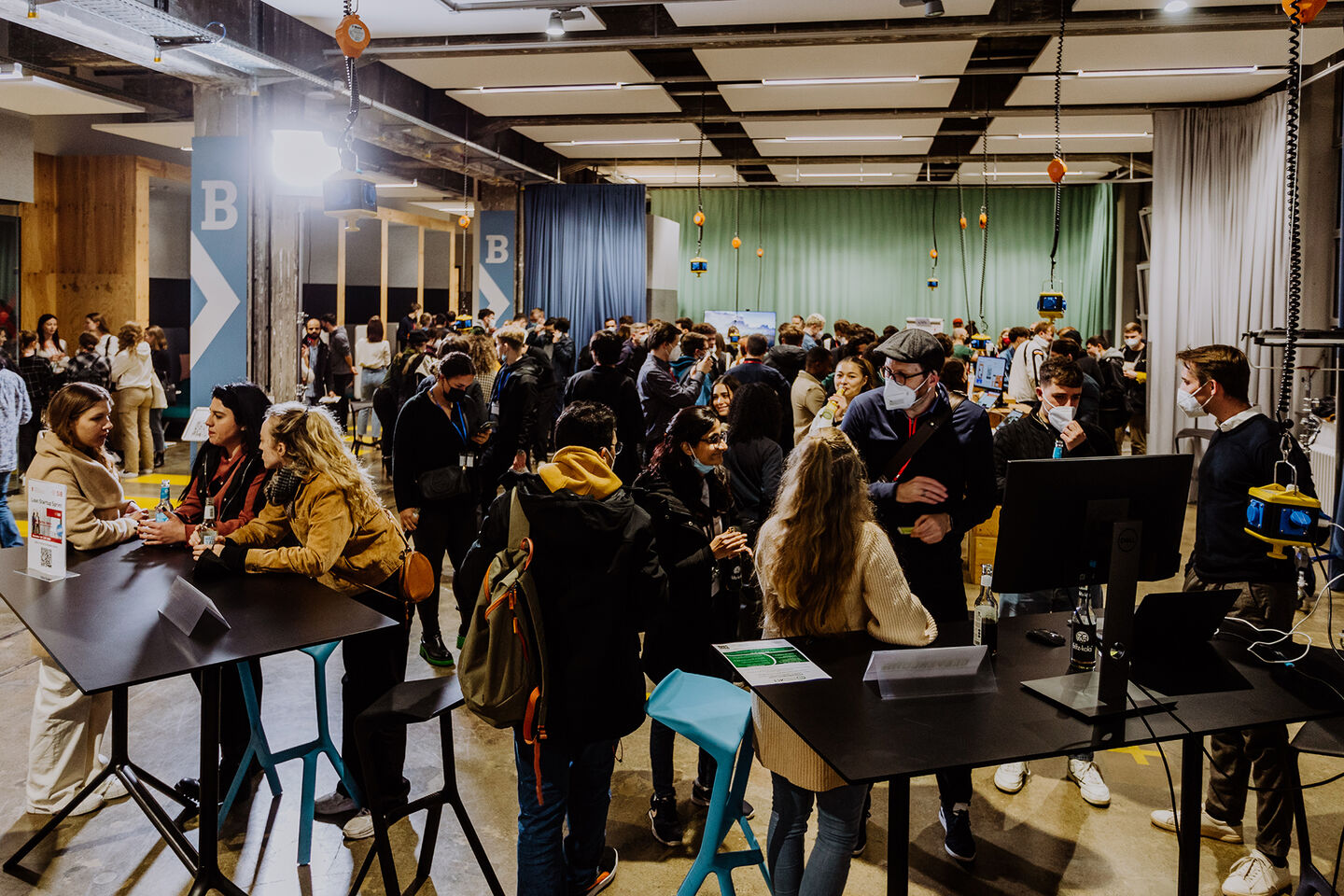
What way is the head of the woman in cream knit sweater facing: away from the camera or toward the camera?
away from the camera

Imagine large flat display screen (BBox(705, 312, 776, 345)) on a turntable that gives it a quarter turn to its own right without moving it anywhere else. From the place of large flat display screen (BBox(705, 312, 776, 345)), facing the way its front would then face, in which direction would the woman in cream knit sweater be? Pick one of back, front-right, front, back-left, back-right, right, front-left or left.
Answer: left

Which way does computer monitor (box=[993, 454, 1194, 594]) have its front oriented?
away from the camera

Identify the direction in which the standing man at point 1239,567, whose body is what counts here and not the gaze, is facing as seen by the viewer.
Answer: to the viewer's left

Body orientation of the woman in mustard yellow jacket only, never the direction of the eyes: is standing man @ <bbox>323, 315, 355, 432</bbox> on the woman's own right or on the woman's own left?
on the woman's own right

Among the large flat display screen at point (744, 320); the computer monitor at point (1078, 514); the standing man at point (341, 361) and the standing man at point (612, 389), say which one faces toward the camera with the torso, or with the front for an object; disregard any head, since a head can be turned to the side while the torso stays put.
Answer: the large flat display screen at point (744, 320)

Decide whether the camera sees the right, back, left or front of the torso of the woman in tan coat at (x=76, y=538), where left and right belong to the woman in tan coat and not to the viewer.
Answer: right

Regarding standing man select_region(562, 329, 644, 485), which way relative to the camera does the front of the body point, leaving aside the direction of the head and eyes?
away from the camera

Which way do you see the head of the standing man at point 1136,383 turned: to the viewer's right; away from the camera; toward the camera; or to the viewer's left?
toward the camera

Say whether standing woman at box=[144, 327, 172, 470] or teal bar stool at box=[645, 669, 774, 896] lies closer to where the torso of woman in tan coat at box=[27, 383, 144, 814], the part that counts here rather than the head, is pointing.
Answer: the teal bar stool

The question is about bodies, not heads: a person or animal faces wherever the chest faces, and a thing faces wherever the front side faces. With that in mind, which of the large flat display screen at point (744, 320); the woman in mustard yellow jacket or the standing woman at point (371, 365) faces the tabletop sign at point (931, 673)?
the large flat display screen

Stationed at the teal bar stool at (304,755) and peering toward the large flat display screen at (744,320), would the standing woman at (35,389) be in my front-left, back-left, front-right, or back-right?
front-left

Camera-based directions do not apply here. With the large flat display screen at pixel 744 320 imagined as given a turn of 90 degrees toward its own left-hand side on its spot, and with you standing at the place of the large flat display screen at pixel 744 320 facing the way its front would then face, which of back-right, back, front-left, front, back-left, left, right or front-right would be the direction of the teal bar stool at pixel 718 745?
right

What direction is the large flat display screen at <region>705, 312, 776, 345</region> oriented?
toward the camera
